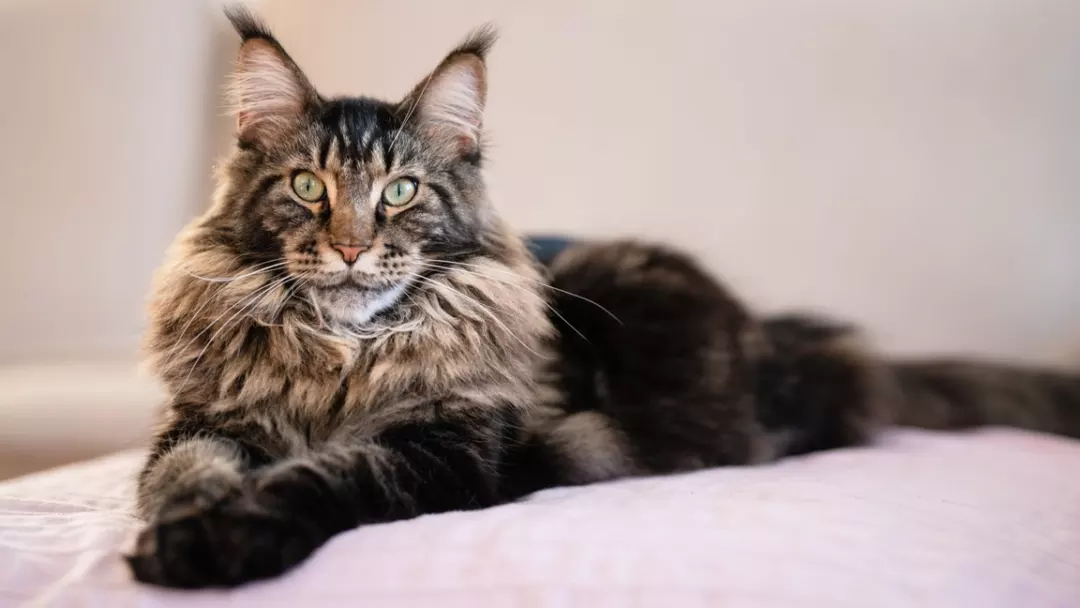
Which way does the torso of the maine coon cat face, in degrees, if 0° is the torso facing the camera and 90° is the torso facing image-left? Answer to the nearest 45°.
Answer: approximately 45°
